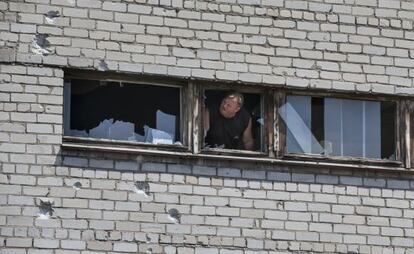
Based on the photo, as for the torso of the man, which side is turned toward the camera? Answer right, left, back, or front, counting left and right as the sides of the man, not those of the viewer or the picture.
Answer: front
